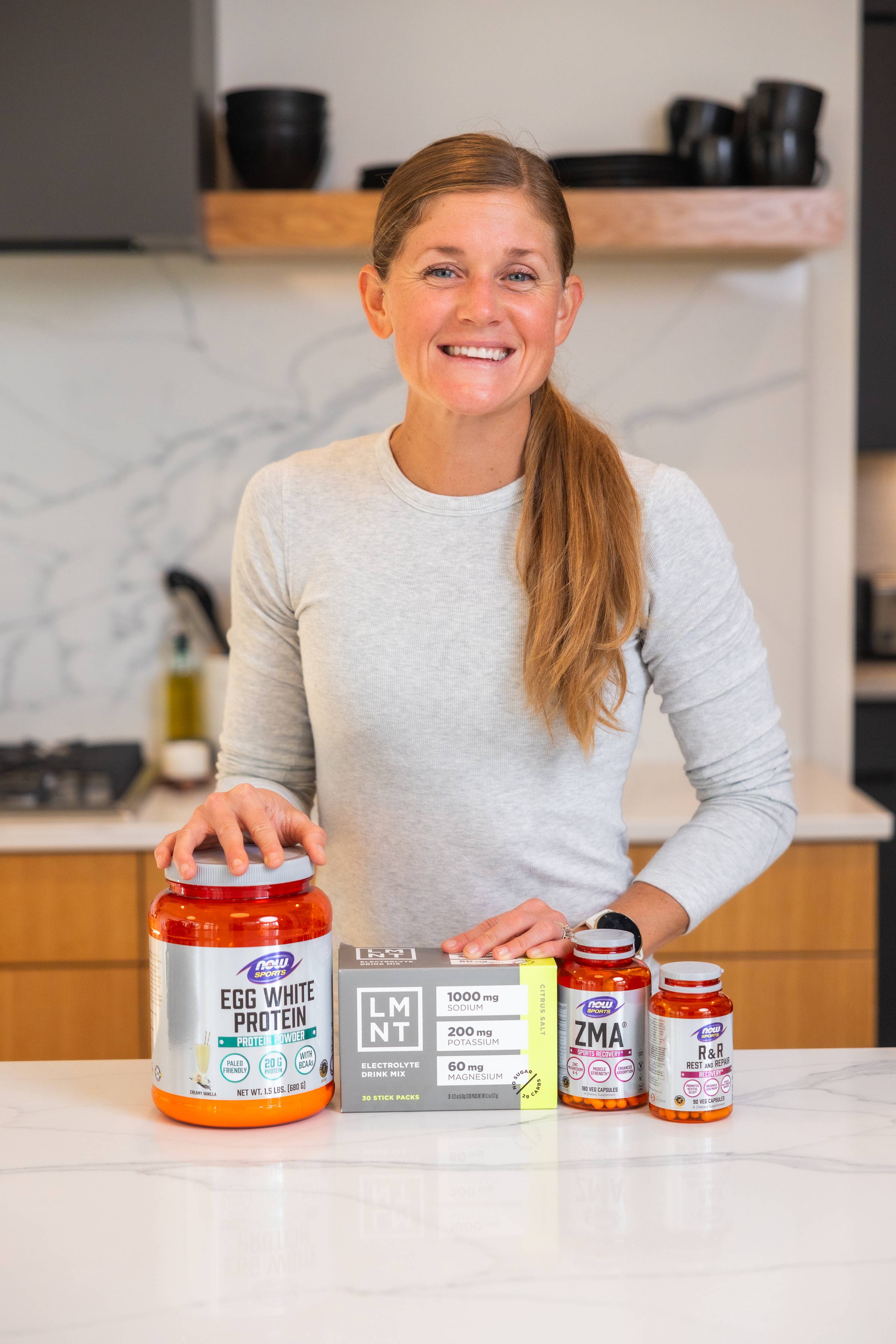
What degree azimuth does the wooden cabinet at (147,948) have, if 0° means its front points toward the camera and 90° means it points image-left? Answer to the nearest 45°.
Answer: approximately 0°

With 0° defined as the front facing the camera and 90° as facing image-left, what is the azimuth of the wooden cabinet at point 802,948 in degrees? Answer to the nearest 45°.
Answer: approximately 0°

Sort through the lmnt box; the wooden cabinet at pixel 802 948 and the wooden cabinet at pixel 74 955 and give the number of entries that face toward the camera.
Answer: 3
